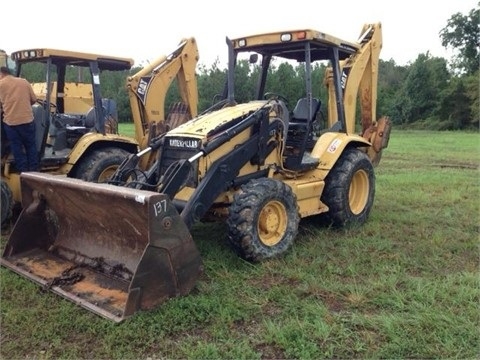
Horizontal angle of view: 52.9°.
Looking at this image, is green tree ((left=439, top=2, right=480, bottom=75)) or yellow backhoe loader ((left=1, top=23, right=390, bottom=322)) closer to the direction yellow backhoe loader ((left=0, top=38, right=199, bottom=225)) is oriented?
the yellow backhoe loader

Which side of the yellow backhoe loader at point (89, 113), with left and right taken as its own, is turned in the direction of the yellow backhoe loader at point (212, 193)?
left

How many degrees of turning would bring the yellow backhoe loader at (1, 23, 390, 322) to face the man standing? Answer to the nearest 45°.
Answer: approximately 90° to its right

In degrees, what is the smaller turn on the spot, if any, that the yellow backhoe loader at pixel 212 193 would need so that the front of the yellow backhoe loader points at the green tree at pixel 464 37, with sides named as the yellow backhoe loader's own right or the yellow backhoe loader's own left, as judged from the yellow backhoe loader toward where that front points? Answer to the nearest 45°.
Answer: approximately 180°

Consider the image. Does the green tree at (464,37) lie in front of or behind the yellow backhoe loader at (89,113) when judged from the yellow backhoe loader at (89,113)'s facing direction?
behind

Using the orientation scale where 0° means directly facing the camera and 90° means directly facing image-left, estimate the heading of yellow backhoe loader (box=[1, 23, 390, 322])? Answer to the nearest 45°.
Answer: approximately 45°

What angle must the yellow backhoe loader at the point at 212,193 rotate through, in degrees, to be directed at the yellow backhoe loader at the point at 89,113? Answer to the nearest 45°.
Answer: approximately 90° to its right

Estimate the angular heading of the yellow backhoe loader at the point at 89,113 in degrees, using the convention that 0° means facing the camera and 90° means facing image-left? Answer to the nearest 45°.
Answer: approximately 45°
